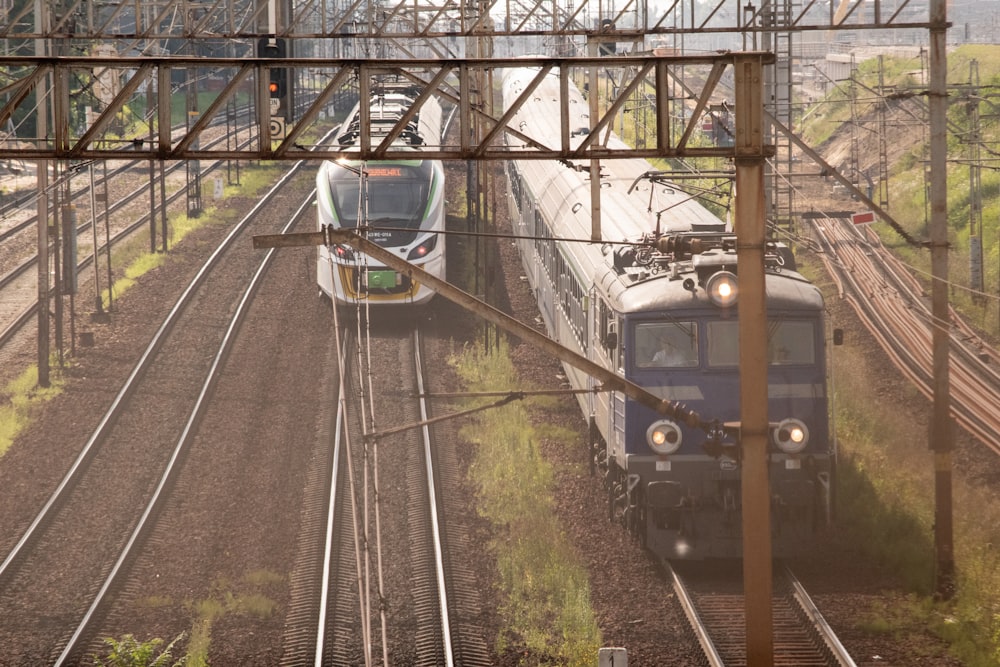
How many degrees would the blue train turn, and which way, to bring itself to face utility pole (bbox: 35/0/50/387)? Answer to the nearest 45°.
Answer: approximately 135° to its right

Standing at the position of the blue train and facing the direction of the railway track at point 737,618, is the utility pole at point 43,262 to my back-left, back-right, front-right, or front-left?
back-right

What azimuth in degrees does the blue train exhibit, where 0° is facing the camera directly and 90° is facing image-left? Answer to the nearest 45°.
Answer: approximately 0°

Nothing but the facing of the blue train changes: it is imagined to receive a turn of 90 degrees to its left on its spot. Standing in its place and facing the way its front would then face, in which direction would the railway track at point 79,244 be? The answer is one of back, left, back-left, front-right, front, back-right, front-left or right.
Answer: back-left

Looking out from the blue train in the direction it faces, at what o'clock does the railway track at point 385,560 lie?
The railway track is roughly at 1 o'clock from the blue train.

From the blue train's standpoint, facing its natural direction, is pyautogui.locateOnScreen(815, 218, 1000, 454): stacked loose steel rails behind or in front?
behind

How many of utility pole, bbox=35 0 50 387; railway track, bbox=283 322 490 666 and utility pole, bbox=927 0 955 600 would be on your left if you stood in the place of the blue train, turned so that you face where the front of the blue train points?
1
